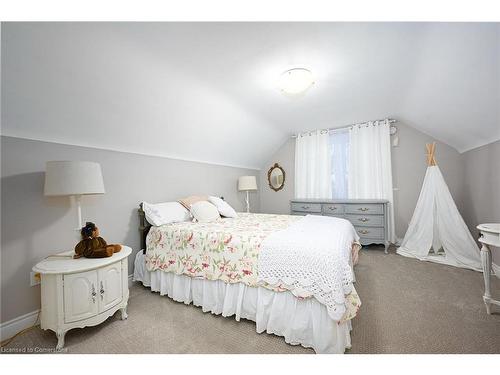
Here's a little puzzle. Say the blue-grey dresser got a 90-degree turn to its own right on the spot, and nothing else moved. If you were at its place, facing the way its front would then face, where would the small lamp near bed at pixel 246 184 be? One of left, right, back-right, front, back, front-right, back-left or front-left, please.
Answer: front

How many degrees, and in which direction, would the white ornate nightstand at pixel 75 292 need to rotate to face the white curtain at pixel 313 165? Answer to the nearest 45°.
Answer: approximately 45° to its left

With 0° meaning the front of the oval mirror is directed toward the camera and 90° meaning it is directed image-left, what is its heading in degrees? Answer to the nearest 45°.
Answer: approximately 0°

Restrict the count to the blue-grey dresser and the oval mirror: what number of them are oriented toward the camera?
2

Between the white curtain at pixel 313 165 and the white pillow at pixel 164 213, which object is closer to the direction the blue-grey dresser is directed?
the white pillow

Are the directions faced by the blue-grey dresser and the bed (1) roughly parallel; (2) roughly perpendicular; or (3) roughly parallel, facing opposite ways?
roughly perpendicular

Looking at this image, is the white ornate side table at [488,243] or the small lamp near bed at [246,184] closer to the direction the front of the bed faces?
the white ornate side table

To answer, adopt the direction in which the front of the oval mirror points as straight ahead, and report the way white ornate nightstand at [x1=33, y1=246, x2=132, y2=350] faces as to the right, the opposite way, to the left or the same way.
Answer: to the left
